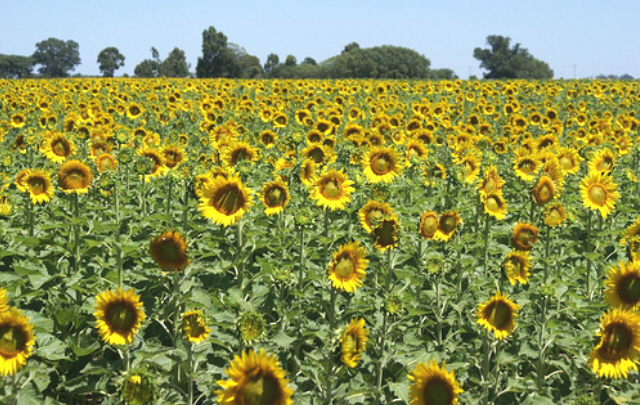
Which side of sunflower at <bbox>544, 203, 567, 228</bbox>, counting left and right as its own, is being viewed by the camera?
front

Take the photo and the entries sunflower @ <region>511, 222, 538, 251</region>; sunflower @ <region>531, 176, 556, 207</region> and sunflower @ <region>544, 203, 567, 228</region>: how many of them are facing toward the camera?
3

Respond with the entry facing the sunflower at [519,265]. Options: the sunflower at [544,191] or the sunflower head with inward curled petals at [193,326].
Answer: the sunflower at [544,191]

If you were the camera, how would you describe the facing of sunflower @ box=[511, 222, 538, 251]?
facing the viewer

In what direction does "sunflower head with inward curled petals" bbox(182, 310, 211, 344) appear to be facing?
toward the camera

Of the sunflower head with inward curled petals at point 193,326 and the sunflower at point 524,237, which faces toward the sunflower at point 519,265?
the sunflower at point 524,237

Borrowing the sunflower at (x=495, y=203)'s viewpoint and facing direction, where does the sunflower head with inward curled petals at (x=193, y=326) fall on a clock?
The sunflower head with inward curled petals is roughly at 1 o'clock from the sunflower.

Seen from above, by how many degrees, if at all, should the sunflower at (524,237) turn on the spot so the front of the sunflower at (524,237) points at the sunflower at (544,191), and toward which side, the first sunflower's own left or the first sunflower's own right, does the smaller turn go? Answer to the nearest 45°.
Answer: approximately 180°

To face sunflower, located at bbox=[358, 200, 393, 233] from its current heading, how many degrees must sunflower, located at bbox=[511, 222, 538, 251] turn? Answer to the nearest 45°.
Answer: approximately 45° to its right

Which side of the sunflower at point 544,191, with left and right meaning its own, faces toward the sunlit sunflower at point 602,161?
back

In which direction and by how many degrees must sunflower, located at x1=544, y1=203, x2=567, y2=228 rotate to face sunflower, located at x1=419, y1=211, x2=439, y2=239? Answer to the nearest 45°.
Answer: approximately 45° to its right

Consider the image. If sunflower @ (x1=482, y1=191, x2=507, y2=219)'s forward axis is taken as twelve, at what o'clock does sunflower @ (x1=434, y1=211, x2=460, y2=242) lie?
sunflower @ (x1=434, y1=211, x2=460, y2=242) is roughly at 1 o'clock from sunflower @ (x1=482, y1=191, x2=507, y2=219).

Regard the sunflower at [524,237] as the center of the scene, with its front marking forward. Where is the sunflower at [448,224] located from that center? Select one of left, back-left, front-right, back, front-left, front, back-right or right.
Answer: right

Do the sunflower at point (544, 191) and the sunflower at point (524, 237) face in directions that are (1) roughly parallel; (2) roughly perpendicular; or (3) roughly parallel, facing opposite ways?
roughly parallel

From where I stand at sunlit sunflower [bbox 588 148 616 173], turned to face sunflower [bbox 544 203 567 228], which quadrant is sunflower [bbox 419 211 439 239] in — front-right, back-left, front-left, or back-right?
front-right

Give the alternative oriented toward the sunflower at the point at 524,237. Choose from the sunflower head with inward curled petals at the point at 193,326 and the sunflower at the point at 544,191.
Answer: the sunflower at the point at 544,191
